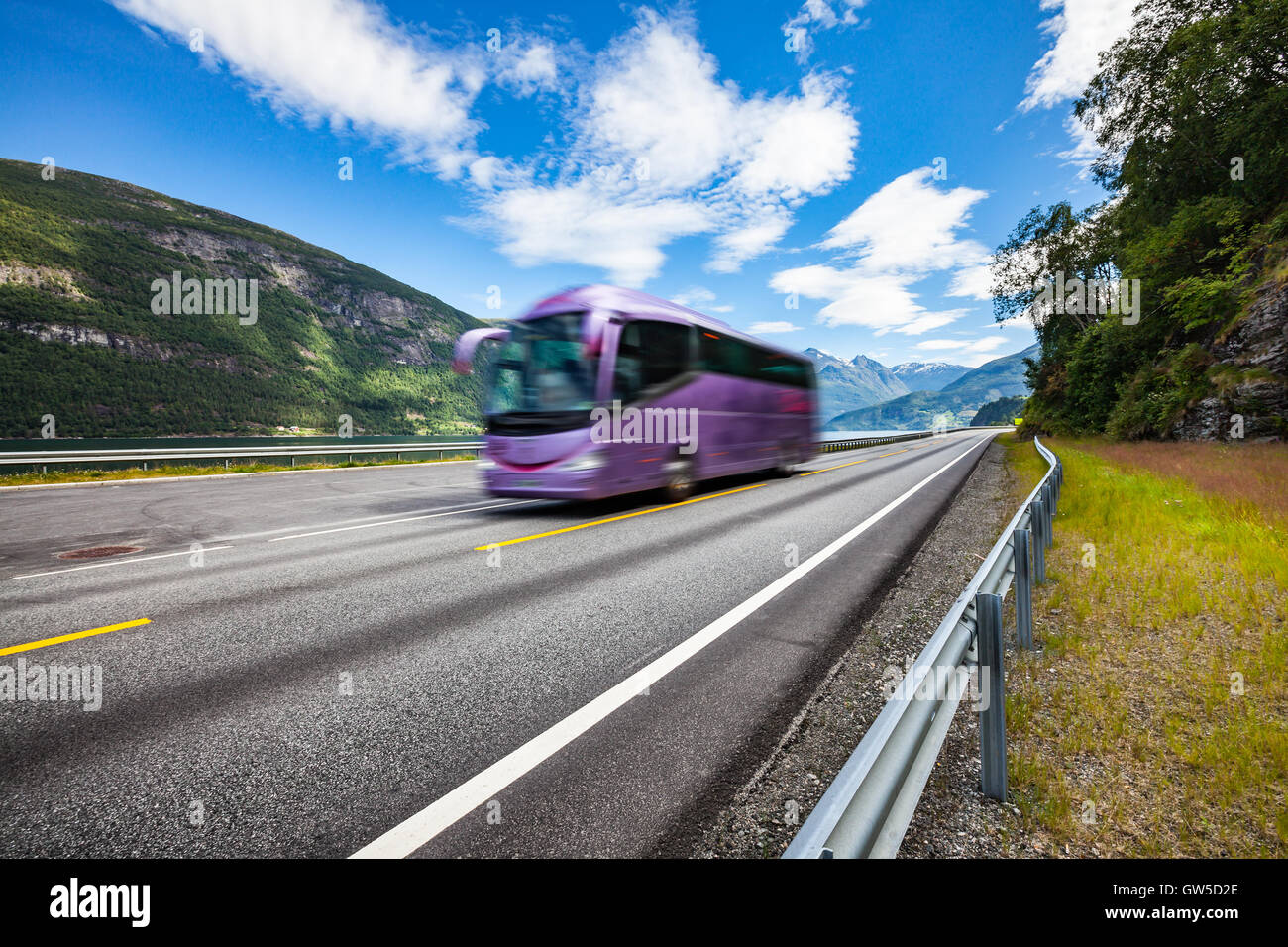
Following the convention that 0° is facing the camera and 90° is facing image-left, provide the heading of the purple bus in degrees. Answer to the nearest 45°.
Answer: approximately 45°

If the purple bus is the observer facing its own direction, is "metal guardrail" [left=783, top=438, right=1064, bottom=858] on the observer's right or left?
on its left

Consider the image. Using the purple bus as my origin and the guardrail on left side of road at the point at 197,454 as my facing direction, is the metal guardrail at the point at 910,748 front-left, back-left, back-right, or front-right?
back-left
